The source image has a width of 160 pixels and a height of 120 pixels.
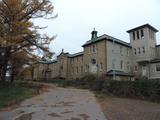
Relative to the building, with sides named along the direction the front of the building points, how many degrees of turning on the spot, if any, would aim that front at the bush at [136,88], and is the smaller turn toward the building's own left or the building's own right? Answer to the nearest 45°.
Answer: approximately 45° to the building's own left

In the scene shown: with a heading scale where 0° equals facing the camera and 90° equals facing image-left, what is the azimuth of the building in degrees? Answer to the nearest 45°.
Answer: approximately 45°
